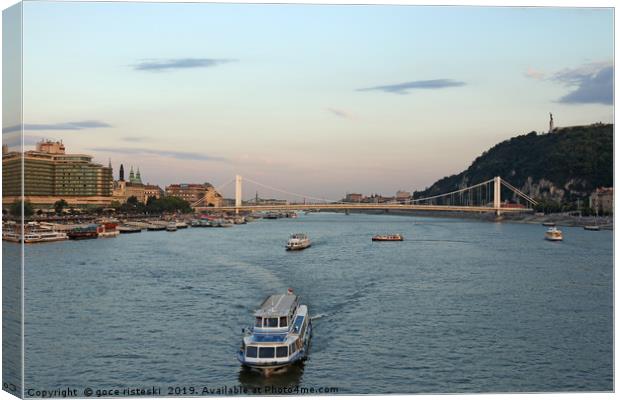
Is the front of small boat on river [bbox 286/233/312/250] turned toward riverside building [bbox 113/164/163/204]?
no

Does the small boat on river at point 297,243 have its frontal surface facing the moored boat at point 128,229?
no

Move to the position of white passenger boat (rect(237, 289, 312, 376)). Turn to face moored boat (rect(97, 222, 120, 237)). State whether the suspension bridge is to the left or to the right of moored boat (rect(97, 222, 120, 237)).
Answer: right

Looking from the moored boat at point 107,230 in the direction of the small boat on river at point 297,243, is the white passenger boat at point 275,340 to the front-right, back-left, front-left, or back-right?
front-right

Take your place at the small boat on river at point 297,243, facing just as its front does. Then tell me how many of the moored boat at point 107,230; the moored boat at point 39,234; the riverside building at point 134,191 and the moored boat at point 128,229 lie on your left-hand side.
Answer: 0
